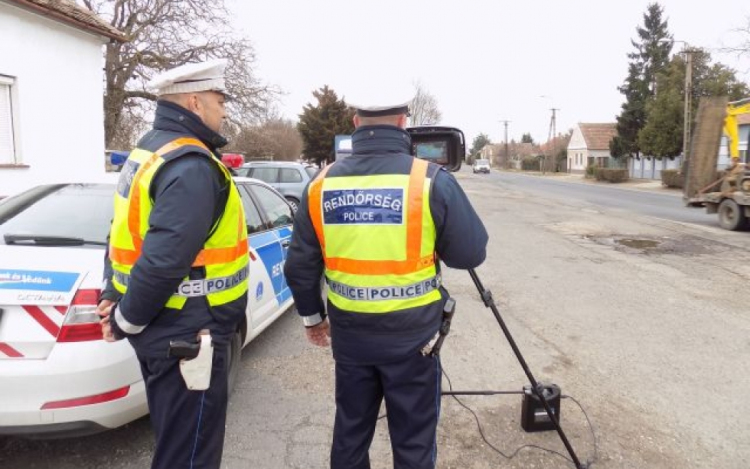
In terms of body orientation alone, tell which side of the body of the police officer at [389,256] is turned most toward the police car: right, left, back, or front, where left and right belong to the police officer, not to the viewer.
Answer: left

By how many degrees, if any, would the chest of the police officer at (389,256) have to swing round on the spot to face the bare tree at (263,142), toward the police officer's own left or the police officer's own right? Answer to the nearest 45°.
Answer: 0° — they already face it

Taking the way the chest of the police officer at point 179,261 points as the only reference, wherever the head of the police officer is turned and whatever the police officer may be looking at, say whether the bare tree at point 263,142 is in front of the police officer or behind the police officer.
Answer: in front

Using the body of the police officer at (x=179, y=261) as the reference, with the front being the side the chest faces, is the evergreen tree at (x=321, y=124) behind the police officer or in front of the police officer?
in front

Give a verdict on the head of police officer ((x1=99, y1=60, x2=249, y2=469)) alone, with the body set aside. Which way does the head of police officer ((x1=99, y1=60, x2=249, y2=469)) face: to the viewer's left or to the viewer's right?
to the viewer's right

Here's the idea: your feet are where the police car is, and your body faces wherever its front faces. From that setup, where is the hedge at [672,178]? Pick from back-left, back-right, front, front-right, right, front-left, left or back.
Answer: front

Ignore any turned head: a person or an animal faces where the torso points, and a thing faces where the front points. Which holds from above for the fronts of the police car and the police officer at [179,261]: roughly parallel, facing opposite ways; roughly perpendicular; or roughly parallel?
roughly parallel

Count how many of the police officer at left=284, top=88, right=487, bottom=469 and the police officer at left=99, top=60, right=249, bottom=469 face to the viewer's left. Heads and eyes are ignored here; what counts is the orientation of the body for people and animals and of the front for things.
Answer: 0

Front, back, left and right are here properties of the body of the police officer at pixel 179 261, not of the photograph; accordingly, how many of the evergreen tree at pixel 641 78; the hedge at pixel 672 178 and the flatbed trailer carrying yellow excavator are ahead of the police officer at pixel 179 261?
3

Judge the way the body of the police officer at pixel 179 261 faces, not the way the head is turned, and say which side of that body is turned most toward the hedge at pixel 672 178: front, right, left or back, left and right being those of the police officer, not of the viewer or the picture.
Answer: front

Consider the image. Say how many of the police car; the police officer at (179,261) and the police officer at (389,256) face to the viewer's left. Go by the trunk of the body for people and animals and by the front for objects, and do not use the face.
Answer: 0

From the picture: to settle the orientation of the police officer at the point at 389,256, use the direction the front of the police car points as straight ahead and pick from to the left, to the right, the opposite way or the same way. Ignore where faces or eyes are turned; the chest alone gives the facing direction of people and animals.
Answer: the same way

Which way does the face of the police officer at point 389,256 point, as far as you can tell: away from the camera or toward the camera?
away from the camera

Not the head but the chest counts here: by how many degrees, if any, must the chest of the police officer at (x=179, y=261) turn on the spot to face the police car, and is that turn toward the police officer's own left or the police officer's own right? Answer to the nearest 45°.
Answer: approximately 90° to the police officer's own left

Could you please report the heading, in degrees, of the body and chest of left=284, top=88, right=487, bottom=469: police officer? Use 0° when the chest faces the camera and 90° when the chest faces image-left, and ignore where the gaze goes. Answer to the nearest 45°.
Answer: approximately 180°

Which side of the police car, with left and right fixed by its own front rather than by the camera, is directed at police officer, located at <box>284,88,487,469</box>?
right

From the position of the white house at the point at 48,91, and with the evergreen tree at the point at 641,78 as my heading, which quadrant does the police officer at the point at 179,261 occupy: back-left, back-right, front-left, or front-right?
back-right
